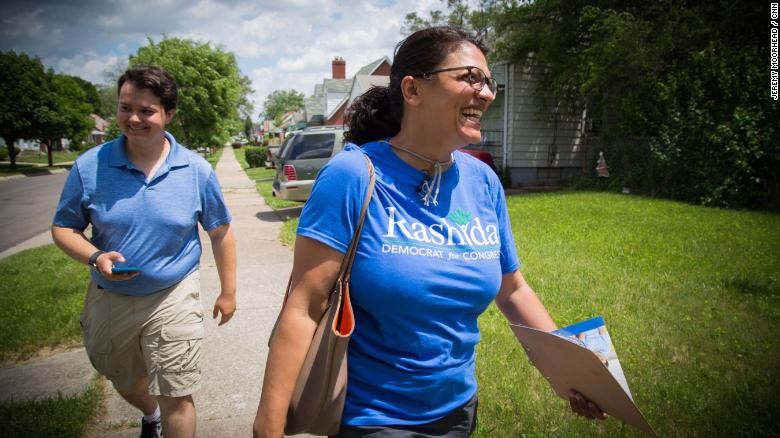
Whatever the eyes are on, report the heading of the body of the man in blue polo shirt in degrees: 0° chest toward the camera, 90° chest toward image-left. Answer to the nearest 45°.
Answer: approximately 0°

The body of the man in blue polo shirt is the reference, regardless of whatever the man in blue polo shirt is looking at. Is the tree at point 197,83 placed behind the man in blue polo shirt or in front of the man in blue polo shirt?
behind

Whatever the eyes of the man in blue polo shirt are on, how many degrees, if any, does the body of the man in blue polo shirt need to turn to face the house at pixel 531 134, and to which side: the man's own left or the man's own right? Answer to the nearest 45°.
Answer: approximately 135° to the man's own left

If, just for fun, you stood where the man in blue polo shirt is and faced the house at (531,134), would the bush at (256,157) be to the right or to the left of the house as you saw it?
left

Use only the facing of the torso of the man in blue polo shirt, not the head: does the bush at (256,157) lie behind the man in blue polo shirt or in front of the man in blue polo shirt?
behind

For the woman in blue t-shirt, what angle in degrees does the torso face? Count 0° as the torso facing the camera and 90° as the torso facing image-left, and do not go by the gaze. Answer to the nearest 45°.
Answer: approximately 315°

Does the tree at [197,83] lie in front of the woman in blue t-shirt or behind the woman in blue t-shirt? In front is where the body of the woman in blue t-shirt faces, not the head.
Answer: behind

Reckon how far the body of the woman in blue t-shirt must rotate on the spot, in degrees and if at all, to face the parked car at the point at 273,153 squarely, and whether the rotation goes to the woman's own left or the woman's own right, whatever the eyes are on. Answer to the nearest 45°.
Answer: approximately 135° to the woman's own left

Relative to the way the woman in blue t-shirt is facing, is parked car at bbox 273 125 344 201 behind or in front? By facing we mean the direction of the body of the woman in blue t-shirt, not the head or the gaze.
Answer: behind
